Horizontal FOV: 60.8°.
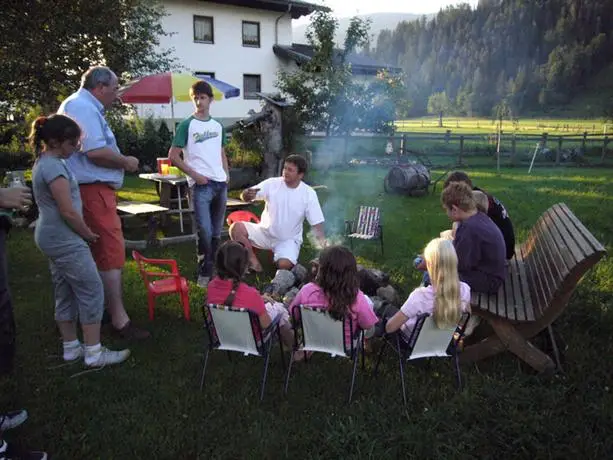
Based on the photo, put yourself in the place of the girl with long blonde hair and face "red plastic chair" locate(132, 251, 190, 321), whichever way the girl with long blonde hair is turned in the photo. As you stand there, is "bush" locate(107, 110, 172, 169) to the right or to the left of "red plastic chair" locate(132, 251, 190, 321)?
right

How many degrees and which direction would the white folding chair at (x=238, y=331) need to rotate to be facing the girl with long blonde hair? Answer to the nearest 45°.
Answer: approximately 45° to its right

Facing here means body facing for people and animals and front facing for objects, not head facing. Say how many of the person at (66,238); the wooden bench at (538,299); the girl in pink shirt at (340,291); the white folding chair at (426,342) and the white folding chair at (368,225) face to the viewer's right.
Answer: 1

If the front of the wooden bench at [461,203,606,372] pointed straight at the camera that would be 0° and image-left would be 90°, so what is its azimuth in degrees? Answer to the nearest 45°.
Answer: approximately 45°

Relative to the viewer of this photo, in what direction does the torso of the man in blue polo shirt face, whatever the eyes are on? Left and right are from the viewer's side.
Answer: facing to the right of the viewer

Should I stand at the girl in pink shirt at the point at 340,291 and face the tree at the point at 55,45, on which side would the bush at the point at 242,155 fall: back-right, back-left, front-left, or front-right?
front-right

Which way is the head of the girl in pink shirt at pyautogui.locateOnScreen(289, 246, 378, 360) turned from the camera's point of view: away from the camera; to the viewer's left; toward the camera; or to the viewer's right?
away from the camera

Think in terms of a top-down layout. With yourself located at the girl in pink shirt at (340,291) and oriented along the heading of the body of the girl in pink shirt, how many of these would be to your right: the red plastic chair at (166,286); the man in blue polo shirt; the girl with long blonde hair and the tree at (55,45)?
1

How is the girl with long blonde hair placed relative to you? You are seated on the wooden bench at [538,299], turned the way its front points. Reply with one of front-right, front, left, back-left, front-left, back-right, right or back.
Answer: front

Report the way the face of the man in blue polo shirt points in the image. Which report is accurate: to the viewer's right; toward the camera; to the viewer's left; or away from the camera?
to the viewer's right

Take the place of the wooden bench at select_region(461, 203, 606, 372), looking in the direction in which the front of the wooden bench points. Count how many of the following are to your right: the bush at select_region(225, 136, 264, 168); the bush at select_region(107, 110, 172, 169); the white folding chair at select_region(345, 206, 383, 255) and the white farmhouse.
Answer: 4

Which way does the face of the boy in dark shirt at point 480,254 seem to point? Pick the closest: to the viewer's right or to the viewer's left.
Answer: to the viewer's left

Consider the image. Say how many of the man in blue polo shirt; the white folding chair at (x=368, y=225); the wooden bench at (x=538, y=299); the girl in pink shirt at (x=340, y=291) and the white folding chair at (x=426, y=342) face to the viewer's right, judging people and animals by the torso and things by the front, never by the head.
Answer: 1

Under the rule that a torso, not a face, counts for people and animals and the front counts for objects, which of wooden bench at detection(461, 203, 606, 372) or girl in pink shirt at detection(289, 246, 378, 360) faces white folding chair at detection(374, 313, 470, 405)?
the wooden bench

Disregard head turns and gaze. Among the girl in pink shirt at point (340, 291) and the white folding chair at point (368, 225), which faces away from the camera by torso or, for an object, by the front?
the girl in pink shirt

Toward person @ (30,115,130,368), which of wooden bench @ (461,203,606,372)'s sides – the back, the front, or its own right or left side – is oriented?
front

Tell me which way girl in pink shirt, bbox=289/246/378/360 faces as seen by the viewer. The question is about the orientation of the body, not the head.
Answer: away from the camera

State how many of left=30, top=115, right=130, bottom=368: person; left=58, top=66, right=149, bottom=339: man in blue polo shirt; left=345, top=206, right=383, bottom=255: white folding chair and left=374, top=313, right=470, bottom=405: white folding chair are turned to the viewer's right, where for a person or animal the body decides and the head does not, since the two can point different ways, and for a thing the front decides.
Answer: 2

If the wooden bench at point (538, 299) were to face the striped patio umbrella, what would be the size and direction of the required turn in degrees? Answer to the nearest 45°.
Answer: approximately 90° to its right
